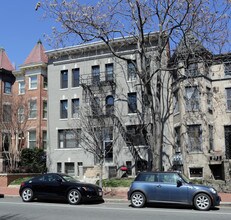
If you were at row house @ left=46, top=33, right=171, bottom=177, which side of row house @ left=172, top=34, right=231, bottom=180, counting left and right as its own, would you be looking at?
right

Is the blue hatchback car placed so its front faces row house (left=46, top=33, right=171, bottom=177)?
no

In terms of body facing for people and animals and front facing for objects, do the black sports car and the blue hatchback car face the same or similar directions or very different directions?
same or similar directions

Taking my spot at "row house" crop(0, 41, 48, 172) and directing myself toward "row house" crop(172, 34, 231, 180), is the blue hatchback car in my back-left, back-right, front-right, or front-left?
front-right

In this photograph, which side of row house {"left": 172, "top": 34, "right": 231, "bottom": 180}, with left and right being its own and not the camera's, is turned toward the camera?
front

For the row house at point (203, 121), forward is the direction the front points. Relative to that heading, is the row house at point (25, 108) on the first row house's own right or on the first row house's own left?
on the first row house's own right
